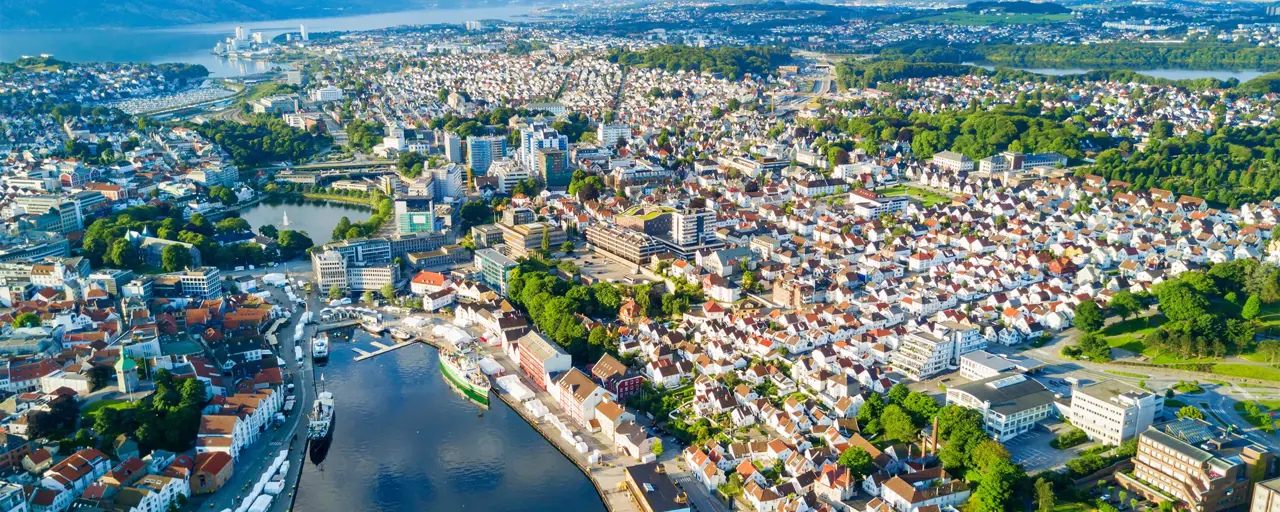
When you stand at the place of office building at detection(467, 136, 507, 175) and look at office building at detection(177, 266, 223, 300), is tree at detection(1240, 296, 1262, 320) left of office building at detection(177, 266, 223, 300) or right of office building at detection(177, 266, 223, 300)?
left

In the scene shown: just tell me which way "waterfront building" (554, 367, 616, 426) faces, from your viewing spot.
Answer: facing the viewer and to the left of the viewer

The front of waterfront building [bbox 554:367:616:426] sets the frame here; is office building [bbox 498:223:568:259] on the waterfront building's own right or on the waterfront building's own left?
on the waterfront building's own right

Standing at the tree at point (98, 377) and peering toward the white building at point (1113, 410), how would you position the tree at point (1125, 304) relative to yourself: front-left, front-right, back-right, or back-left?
front-left

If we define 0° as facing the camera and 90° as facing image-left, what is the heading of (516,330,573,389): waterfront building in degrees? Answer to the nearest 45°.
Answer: approximately 45°

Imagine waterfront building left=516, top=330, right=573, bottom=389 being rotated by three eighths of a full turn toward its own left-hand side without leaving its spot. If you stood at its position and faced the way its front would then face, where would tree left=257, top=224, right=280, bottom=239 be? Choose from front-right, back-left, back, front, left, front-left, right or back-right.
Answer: back-left

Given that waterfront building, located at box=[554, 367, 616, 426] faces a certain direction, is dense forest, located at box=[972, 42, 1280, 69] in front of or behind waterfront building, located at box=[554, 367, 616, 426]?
behind

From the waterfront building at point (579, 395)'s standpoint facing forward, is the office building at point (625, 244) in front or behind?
behind

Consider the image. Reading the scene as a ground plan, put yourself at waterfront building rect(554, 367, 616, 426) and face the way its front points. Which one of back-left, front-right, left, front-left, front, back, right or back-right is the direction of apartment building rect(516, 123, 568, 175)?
back-right

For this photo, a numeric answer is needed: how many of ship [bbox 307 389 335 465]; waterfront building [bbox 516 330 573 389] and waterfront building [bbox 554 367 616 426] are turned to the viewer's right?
0

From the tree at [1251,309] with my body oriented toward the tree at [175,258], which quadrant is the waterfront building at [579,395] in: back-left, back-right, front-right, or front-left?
front-left

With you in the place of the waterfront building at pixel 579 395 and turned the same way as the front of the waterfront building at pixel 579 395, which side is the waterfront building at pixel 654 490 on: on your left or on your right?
on your left
